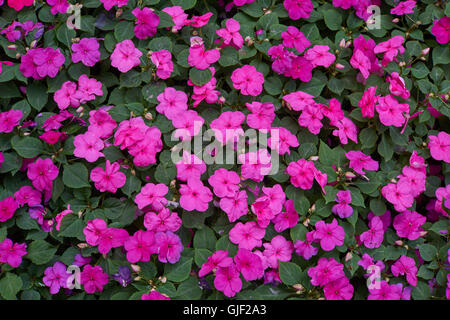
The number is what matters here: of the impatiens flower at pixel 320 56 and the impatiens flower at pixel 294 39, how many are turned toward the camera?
2

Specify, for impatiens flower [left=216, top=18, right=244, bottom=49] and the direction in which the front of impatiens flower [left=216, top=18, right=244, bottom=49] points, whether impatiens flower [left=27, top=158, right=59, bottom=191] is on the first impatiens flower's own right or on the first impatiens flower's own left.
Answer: on the first impatiens flower's own right

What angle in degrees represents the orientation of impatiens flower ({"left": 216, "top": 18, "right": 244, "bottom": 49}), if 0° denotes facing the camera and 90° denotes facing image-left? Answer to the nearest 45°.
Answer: approximately 0°

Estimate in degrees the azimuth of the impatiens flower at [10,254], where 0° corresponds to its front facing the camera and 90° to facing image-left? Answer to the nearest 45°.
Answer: approximately 0°

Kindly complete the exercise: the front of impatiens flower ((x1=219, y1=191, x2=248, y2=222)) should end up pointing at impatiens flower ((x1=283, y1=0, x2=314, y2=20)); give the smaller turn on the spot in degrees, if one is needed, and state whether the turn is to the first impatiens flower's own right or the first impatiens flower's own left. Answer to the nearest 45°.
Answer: approximately 180°
